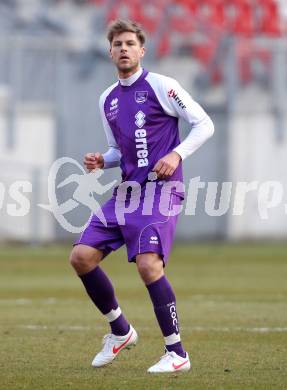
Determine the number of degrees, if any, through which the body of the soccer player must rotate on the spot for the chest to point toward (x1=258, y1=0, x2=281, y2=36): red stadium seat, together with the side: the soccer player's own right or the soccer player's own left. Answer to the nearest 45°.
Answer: approximately 135° to the soccer player's own right

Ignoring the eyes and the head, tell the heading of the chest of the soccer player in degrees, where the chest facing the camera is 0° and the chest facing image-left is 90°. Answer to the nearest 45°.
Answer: approximately 45°

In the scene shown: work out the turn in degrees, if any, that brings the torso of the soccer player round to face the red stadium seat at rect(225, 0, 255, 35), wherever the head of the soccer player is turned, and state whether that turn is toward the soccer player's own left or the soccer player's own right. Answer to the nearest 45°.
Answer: approximately 135° to the soccer player's own right
